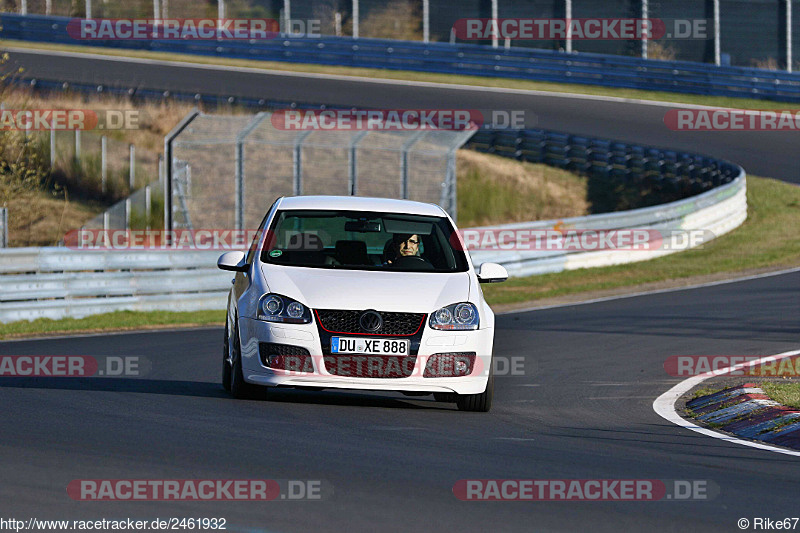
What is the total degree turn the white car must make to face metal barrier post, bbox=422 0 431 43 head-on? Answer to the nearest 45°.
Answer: approximately 180°

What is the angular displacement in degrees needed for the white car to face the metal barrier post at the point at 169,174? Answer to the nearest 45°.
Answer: approximately 180°

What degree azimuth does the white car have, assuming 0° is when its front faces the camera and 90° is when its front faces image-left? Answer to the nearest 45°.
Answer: approximately 0°

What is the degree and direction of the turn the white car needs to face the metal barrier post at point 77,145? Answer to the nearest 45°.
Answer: approximately 180°

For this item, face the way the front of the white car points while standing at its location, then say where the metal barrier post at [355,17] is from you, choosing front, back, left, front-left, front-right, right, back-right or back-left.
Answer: back

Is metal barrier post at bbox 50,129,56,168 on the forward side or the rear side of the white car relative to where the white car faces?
on the rear side

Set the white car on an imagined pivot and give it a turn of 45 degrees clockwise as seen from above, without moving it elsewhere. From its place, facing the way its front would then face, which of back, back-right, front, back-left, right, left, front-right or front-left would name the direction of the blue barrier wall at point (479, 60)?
back-right

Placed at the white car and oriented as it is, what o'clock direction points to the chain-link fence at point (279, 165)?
The chain-link fence is roughly at 6 o'clock from the white car.
